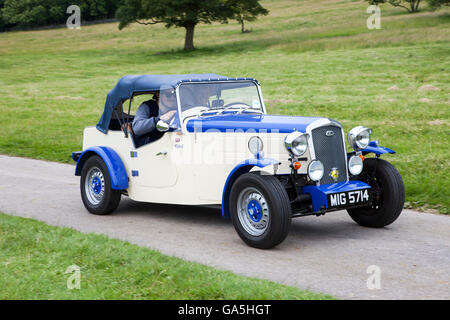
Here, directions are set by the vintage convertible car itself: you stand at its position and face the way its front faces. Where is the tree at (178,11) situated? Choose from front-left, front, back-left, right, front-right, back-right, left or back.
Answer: back-left

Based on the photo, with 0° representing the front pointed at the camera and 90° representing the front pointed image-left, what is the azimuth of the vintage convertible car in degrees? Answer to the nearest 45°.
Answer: approximately 315°
